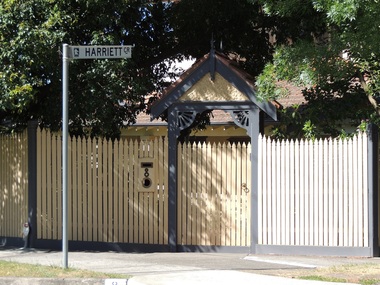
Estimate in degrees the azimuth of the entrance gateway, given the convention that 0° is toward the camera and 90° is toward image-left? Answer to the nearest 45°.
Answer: approximately 0°

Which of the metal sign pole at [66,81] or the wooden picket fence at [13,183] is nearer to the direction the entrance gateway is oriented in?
the metal sign pole

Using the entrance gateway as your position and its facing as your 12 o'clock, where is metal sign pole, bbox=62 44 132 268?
The metal sign pole is roughly at 1 o'clock from the entrance gateway.

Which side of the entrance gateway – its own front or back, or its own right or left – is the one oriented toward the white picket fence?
left

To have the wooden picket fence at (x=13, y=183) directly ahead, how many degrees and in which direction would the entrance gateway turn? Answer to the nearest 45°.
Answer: approximately 90° to its right

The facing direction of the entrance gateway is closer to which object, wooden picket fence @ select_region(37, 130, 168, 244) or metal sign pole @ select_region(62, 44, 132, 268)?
the metal sign pole

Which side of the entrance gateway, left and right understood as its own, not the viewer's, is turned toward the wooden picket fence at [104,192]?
right
